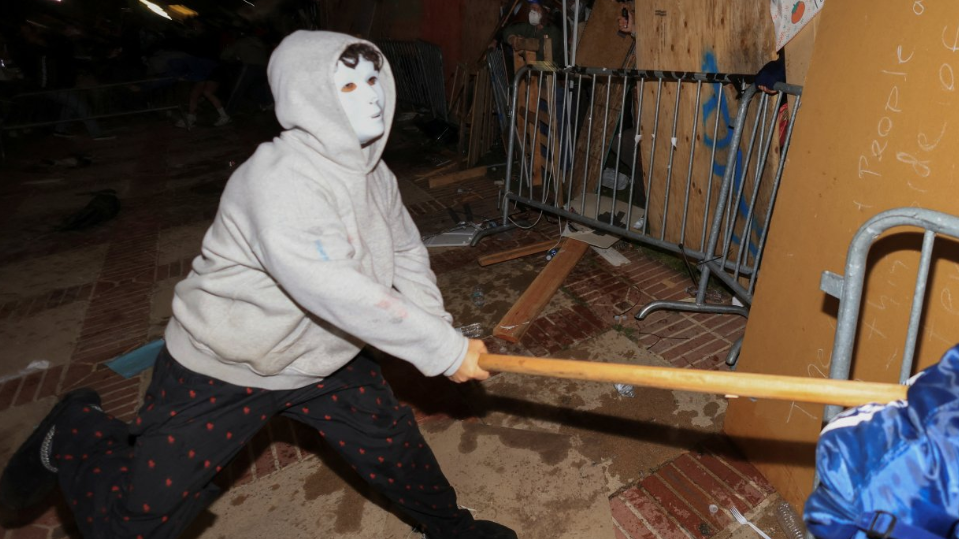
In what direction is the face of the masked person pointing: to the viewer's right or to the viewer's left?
to the viewer's right

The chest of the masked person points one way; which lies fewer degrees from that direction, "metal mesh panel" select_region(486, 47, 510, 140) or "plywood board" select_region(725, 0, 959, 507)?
the plywood board

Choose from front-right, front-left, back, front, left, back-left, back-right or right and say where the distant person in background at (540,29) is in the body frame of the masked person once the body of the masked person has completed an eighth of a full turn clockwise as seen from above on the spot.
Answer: left

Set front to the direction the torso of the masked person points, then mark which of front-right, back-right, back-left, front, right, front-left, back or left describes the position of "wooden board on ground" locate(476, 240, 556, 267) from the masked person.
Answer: front-left

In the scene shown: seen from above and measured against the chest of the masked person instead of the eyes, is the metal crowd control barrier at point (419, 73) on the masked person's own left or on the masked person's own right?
on the masked person's own left

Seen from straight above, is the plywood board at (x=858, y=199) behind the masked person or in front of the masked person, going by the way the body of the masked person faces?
in front

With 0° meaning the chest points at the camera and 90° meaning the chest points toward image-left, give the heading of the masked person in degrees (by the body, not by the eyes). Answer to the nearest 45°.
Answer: approximately 270°
